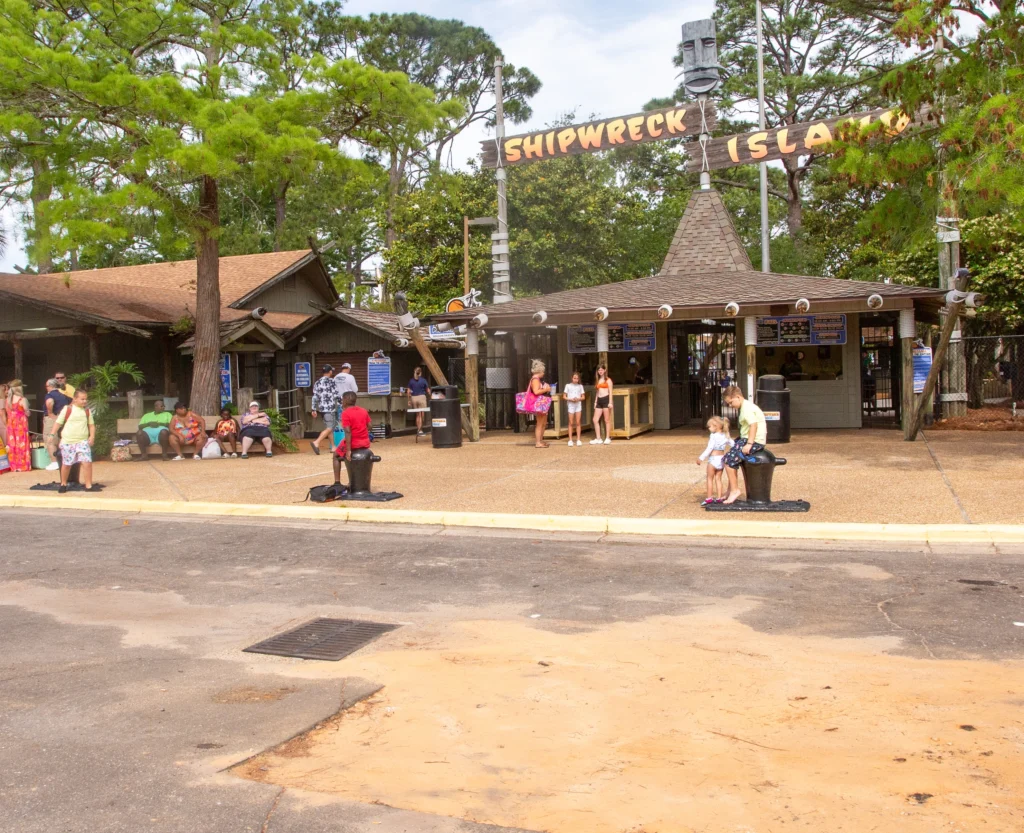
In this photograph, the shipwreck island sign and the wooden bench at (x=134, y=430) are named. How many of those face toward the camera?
2

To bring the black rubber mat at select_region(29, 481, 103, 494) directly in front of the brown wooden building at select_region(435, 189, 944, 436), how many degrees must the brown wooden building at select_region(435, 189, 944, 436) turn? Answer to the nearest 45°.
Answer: approximately 45° to its right

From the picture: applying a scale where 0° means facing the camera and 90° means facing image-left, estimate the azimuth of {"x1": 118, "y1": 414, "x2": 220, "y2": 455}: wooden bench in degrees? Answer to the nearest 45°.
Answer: approximately 0°

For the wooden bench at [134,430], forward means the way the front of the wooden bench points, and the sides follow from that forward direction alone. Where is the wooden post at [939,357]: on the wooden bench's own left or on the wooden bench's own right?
on the wooden bench's own left

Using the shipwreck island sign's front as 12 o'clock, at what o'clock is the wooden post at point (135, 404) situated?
The wooden post is roughly at 2 o'clock from the shipwreck island sign.

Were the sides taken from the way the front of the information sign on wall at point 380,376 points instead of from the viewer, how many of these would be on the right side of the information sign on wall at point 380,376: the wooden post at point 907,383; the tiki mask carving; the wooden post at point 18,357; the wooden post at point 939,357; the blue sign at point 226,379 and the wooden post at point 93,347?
3

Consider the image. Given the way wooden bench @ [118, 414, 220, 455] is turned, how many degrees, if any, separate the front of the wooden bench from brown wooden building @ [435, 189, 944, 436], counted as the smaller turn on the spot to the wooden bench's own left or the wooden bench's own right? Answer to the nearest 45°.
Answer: approximately 90° to the wooden bench's own left

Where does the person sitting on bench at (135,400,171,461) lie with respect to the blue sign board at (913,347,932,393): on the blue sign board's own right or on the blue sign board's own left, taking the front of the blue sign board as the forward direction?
on the blue sign board's own right

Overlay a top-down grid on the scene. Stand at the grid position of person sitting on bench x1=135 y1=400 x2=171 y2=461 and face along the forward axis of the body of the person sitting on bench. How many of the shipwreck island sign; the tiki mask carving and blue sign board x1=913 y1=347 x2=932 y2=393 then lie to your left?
3

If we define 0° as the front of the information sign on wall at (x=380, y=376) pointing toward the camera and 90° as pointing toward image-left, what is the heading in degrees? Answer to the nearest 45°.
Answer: approximately 0°
